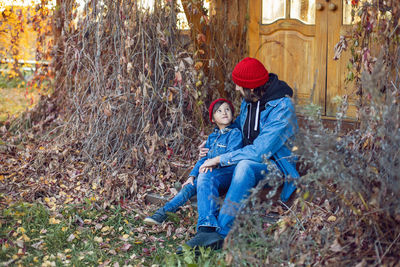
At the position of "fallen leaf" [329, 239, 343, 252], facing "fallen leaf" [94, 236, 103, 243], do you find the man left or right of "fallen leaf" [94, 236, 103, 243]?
right

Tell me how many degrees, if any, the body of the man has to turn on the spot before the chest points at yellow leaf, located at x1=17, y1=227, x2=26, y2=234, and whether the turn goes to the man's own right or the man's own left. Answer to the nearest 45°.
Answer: approximately 45° to the man's own right

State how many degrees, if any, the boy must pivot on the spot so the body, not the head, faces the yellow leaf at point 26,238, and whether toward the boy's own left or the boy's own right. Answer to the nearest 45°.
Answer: approximately 45° to the boy's own right

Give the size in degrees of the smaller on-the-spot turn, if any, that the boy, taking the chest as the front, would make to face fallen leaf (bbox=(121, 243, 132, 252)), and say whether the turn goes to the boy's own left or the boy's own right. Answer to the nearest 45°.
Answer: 0° — they already face it

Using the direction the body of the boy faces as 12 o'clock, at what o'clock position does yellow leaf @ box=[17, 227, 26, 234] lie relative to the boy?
The yellow leaf is roughly at 1 o'clock from the boy.

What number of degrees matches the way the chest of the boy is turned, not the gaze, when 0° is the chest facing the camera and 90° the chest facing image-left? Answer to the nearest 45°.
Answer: approximately 45°

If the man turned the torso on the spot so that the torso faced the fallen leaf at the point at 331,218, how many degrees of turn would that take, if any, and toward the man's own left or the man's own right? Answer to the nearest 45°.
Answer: approximately 90° to the man's own left
